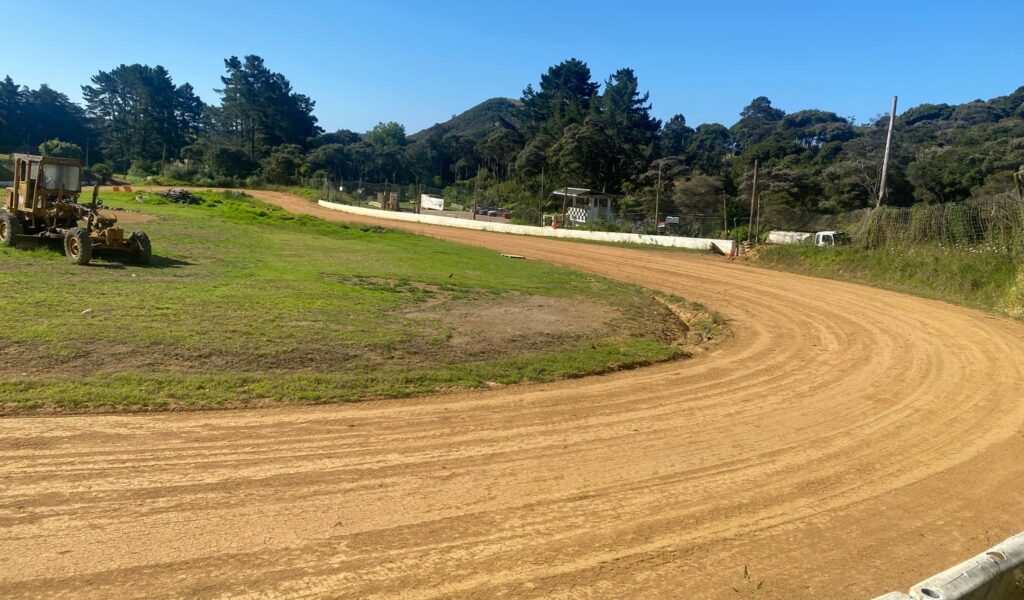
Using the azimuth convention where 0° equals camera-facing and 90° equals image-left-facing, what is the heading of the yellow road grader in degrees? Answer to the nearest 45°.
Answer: approximately 315°

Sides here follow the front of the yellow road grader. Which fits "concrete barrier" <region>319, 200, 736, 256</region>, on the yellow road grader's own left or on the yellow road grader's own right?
on the yellow road grader's own left
